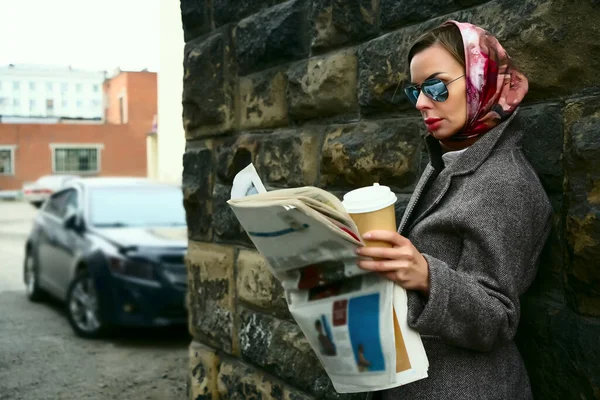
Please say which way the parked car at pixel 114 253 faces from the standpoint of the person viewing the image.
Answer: facing the viewer and to the right of the viewer

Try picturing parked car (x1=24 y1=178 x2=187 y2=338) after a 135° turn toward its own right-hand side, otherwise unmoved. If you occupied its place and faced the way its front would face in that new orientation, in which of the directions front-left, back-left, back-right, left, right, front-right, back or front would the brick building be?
right

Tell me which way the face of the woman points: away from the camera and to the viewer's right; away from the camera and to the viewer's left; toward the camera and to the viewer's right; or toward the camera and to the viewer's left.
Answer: toward the camera and to the viewer's left

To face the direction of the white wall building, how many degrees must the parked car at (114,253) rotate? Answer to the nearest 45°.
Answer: approximately 135° to its left

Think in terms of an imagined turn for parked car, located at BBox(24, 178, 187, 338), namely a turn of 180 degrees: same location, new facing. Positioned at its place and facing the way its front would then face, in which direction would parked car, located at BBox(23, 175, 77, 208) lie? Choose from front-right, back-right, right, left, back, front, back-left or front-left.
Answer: front-right
